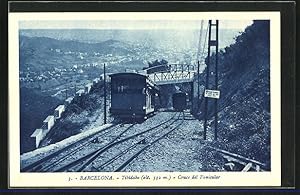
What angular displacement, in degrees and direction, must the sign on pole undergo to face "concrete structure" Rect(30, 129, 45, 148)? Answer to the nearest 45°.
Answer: approximately 90° to its right

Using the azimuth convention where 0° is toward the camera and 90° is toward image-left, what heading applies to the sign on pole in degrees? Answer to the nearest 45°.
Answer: approximately 0°

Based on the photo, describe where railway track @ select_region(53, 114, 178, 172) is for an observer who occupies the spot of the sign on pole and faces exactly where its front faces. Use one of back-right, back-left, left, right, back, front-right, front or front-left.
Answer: right
